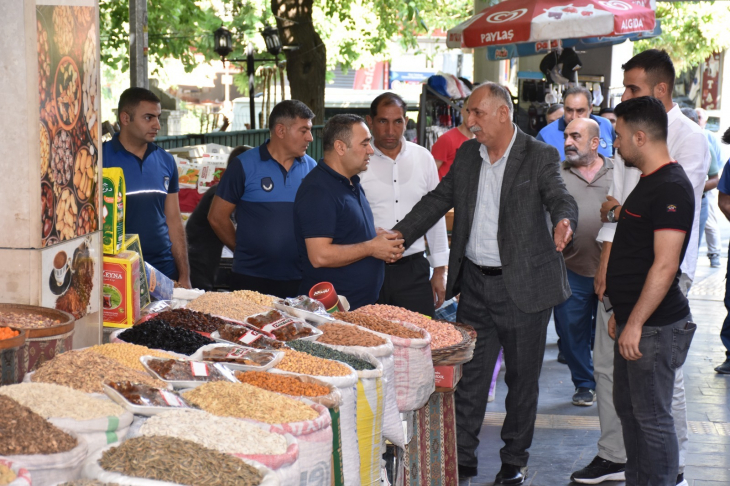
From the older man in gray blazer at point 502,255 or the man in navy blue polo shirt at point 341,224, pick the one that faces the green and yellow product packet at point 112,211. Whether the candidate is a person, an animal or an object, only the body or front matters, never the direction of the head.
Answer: the older man in gray blazer

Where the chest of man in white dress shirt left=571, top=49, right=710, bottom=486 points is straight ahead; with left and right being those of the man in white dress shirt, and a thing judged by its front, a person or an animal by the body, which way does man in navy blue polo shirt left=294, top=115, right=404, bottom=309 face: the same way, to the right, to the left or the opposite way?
the opposite way

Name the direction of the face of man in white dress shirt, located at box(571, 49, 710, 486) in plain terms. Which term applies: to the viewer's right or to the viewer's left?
to the viewer's left

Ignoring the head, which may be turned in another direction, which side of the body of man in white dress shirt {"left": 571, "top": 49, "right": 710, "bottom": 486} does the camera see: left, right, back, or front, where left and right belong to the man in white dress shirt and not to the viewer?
left

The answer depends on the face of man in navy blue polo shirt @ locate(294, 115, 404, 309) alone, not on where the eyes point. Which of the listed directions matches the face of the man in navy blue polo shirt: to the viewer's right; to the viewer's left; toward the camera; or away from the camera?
to the viewer's right

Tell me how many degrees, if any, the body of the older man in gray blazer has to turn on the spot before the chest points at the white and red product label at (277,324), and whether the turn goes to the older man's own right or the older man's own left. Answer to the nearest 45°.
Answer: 0° — they already face it

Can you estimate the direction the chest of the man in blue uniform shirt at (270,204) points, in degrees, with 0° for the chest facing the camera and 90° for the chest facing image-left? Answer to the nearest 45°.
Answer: approximately 315°

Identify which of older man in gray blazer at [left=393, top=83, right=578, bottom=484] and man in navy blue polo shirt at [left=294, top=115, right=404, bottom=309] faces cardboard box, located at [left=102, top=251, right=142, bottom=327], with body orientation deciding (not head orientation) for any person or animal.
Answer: the older man in gray blazer

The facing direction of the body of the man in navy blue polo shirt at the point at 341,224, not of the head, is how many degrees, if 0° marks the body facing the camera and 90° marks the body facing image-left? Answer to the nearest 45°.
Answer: approximately 270°

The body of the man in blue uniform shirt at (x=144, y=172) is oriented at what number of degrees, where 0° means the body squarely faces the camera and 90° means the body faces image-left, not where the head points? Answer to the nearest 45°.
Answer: approximately 315°

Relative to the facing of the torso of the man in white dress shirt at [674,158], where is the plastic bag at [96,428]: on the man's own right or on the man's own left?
on the man's own left

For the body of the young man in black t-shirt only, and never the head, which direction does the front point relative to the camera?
to the viewer's left
